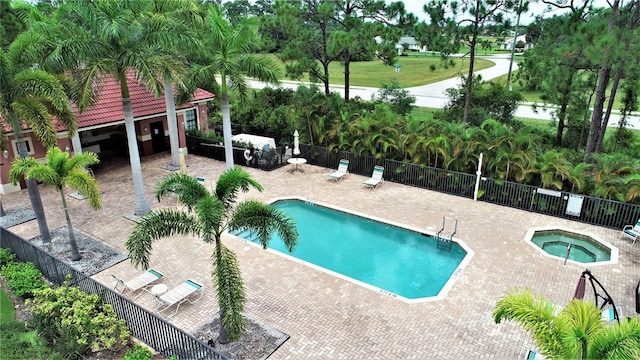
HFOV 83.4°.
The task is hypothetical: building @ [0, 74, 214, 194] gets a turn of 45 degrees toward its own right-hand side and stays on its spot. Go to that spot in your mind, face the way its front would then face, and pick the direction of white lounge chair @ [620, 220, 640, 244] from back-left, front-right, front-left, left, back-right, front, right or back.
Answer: front-left

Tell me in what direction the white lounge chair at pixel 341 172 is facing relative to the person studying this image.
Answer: facing the viewer and to the left of the viewer

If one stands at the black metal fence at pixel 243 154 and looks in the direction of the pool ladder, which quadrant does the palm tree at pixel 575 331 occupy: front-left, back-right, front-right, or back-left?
front-right

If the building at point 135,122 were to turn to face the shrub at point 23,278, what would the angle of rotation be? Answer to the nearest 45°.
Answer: approximately 45° to its right

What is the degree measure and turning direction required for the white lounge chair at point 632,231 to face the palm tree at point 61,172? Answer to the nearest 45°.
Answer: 0° — it already faces it

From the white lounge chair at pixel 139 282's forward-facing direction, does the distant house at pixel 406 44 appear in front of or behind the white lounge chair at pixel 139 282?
in front

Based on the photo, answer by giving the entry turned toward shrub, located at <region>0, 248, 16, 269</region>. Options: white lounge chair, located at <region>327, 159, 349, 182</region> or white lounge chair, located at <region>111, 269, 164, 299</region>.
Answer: white lounge chair, located at <region>327, 159, 349, 182</region>

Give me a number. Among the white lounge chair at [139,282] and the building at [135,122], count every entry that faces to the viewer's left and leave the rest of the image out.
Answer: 0

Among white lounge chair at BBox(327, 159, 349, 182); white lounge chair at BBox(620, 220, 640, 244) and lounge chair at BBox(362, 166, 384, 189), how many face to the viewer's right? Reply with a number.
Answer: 0

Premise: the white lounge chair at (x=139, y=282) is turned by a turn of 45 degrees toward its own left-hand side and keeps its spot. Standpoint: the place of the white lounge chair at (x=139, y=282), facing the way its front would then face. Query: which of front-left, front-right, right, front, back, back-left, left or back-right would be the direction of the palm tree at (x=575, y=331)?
back-right

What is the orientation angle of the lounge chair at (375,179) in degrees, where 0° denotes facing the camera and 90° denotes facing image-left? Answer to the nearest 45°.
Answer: approximately 45°

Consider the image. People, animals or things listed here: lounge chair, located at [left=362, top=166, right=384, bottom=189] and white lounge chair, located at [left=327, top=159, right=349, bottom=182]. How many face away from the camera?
0

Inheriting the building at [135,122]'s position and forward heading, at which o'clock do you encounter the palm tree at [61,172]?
The palm tree is roughly at 2 o'clock from the building.

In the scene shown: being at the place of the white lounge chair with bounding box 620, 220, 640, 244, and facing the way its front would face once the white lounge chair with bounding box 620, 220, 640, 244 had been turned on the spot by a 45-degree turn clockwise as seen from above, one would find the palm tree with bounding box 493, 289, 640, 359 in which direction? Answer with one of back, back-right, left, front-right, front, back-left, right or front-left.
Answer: left

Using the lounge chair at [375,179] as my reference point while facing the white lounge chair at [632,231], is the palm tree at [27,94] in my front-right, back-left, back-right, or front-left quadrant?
back-right

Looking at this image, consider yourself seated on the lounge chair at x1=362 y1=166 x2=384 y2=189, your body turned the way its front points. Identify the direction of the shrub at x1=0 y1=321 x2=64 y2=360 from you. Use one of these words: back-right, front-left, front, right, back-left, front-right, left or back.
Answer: front

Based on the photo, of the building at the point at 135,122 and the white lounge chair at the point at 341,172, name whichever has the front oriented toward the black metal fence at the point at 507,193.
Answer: the building

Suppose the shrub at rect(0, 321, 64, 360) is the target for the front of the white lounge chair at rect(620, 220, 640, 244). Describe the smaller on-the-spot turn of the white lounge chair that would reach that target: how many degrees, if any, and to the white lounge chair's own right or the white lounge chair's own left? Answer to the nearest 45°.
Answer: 0° — it already faces it
